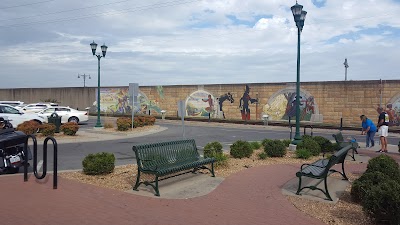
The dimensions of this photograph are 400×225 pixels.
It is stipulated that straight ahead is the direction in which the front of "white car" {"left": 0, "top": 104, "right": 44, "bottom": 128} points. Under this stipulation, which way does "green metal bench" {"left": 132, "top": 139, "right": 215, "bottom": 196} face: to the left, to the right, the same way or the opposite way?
to the right

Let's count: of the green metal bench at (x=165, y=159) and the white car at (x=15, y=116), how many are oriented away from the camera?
0

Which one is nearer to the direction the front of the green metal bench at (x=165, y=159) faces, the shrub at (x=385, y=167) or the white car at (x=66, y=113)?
the shrub

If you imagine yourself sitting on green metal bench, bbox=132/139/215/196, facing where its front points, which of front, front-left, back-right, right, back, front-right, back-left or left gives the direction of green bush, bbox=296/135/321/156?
left

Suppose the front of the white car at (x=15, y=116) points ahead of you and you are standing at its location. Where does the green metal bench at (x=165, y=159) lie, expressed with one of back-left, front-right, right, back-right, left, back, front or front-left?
right

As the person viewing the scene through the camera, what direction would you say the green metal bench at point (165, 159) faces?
facing the viewer and to the right of the viewer

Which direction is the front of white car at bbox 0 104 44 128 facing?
to the viewer's right

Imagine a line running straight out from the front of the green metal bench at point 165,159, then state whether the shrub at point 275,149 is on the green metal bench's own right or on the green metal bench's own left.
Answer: on the green metal bench's own left

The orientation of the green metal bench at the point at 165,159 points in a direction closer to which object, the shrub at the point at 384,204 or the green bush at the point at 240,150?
the shrub

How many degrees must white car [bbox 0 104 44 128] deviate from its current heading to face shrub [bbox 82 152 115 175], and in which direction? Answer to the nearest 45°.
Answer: approximately 90° to its right

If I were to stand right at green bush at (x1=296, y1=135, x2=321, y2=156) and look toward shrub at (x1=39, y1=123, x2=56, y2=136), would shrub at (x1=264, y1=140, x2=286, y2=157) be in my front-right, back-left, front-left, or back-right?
front-left

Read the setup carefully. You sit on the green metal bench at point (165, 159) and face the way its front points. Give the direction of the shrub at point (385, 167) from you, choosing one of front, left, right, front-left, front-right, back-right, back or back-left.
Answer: front-left
